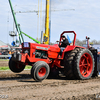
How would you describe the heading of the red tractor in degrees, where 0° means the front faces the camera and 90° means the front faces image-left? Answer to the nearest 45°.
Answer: approximately 45°
